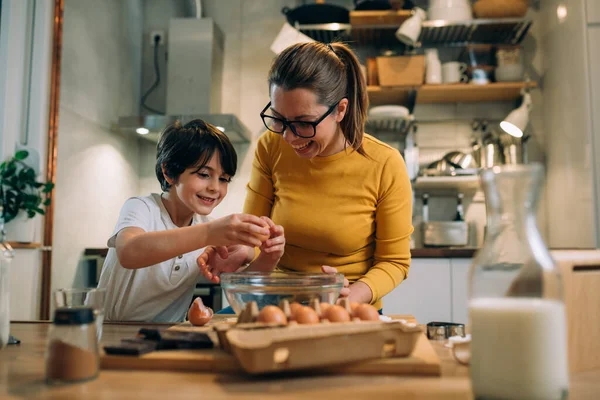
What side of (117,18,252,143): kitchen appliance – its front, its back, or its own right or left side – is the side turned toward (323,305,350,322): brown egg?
front

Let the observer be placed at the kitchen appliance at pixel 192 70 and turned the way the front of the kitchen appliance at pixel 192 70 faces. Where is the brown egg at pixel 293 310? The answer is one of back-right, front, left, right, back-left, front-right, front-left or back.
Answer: front

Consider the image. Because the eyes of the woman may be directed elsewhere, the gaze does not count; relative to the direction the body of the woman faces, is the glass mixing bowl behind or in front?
in front

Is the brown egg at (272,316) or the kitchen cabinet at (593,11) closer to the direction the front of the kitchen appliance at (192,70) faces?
the brown egg

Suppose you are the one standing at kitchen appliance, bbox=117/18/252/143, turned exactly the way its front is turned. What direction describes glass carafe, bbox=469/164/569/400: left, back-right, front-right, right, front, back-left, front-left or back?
front

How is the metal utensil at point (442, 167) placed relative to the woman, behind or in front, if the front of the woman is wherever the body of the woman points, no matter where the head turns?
behind

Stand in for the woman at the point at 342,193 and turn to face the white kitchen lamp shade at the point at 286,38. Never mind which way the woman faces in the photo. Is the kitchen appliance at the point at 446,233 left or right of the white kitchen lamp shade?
right

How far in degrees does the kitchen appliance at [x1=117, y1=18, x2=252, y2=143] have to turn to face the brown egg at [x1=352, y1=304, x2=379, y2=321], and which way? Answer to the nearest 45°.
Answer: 0° — it already faces it

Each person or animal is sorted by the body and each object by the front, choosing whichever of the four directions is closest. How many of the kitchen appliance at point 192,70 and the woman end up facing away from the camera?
0

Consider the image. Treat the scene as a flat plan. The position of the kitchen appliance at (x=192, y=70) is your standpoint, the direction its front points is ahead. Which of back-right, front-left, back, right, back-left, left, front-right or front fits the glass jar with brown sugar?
front

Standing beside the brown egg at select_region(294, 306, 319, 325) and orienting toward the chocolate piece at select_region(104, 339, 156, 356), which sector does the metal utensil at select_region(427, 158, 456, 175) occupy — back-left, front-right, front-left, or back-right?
back-right

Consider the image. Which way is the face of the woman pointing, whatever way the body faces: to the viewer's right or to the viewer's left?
to the viewer's left

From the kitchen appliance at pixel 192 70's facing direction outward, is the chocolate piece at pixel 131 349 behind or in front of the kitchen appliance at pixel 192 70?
in front

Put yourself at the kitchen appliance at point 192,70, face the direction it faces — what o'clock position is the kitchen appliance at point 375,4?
the kitchen appliance at point 375,4 is roughly at 10 o'clock from the kitchen appliance at point 192,70.

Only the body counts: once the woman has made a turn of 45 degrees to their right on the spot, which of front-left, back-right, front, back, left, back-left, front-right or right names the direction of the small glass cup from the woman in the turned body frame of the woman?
front-left

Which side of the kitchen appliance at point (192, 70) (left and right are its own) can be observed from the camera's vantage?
front

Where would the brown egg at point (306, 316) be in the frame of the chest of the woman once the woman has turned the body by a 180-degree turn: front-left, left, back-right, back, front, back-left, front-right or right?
back-right
